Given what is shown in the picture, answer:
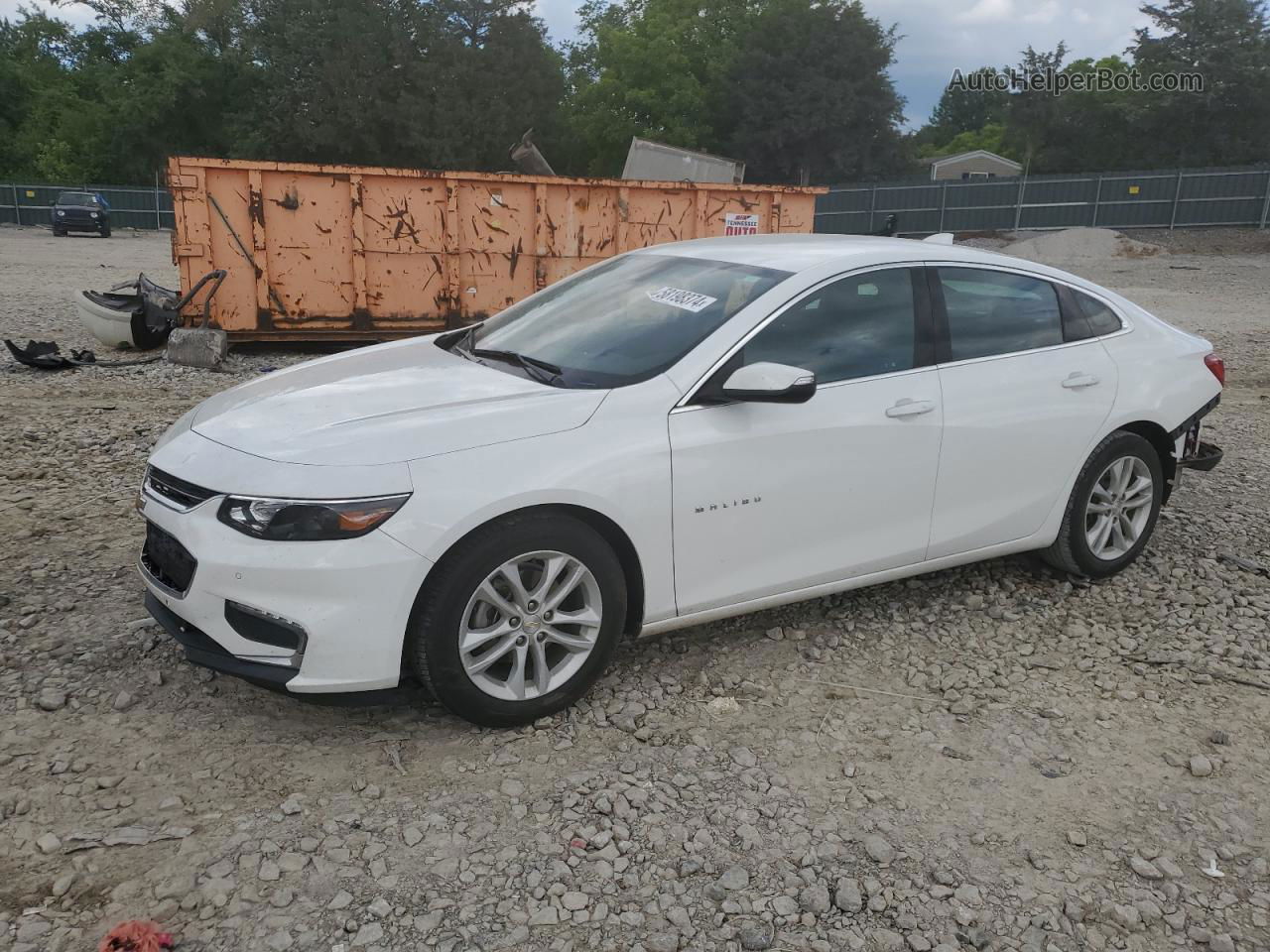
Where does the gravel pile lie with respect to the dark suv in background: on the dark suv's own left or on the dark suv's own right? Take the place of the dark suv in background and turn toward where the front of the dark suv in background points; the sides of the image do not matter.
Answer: on the dark suv's own left

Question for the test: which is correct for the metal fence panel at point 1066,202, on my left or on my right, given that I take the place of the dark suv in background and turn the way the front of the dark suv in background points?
on my left

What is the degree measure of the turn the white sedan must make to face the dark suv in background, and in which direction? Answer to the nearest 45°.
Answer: approximately 90° to its right

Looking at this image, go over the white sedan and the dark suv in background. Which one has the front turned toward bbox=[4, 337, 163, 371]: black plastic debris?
the dark suv in background

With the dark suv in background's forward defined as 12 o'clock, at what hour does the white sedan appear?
The white sedan is roughly at 12 o'clock from the dark suv in background.

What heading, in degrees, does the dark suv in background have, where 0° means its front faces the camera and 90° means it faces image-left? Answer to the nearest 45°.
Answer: approximately 0°

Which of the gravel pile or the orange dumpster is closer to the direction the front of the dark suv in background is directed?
the orange dumpster

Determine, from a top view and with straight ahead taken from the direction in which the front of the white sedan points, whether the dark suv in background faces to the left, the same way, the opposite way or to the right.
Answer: to the left

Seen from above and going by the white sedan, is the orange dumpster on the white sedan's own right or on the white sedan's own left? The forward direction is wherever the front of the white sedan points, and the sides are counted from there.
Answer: on the white sedan's own right

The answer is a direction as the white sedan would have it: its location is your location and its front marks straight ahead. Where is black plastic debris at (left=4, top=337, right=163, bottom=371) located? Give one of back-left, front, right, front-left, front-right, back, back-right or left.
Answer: right
